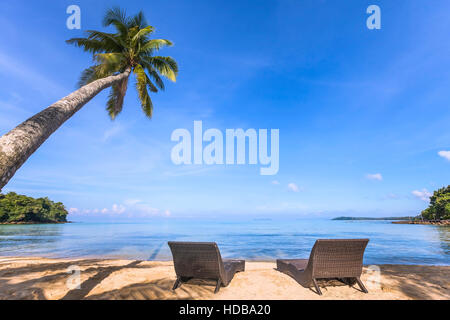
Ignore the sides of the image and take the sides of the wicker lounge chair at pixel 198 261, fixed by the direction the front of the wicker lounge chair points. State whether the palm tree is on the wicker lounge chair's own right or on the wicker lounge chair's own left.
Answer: on the wicker lounge chair's own left

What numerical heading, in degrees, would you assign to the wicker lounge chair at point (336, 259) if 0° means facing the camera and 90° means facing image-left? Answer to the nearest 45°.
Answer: approximately 135°

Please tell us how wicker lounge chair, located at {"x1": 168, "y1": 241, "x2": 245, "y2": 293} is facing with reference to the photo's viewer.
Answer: facing away from the viewer and to the right of the viewer

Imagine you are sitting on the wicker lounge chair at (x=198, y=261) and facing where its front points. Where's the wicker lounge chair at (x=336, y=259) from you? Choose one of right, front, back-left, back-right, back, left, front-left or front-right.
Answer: front-right

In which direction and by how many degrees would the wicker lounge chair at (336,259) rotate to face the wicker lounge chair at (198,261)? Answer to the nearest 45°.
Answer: approximately 45° to its left

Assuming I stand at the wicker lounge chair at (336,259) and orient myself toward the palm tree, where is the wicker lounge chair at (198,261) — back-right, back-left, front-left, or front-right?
front-left

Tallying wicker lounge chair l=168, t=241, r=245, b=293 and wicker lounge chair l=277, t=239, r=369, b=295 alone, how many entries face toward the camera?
0

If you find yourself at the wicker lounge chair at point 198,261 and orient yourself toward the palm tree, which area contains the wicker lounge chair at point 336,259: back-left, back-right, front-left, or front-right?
back-right
